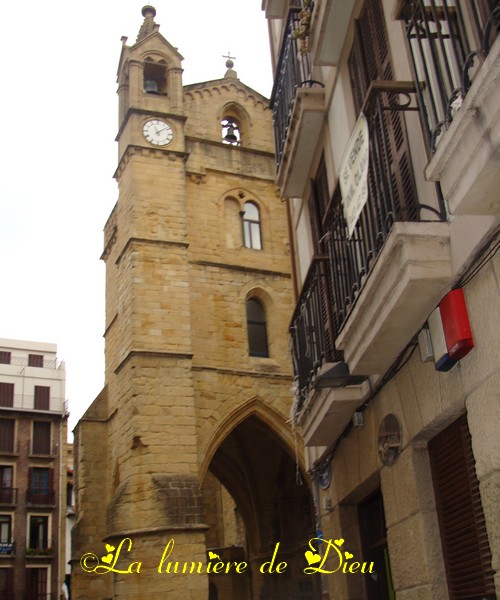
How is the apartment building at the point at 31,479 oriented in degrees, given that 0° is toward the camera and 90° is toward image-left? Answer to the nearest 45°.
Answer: approximately 0°

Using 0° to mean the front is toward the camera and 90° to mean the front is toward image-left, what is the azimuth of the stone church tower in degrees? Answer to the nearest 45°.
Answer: approximately 0°

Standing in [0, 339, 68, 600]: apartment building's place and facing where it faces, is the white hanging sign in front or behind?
in front

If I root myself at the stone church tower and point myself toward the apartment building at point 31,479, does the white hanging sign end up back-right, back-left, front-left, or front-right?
back-left

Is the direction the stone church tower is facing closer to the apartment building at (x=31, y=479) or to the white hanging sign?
the white hanging sign

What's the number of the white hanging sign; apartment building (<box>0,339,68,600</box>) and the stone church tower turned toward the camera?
2

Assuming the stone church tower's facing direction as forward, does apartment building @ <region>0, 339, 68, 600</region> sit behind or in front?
behind

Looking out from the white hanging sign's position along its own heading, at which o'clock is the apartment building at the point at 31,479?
The apartment building is roughly at 2 o'clock from the white hanging sign.

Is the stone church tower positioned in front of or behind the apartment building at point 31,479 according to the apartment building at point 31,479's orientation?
in front

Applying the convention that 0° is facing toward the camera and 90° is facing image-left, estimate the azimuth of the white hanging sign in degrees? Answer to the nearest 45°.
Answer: approximately 90°
